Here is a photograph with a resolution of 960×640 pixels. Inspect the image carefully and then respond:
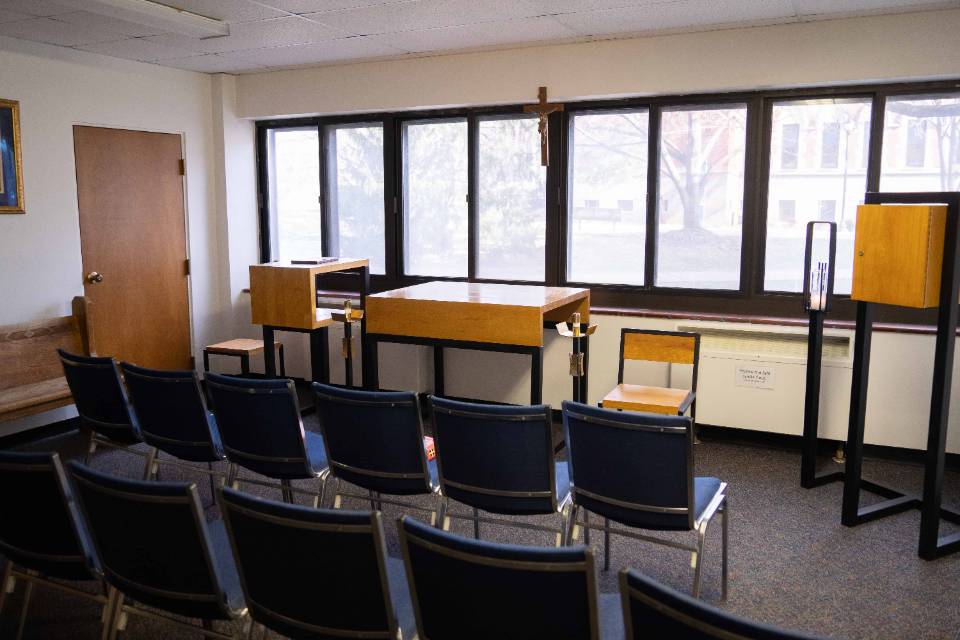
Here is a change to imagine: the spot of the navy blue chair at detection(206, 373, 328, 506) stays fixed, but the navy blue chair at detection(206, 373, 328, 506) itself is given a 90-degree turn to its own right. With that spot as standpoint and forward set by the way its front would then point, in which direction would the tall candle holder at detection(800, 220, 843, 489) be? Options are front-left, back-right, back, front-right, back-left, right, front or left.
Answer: front-left

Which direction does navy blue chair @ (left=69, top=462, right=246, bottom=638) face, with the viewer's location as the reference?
facing away from the viewer and to the right of the viewer

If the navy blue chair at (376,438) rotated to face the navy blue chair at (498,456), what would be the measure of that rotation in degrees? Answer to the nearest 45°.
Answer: approximately 90° to its right

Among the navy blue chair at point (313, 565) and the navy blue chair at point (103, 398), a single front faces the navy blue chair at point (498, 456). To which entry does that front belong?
the navy blue chair at point (313, 565)

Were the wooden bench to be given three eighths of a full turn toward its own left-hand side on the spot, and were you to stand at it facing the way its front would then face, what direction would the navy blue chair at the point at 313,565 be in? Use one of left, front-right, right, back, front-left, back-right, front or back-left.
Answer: back

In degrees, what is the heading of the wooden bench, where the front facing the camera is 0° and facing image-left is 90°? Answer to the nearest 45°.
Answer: approximately 315°

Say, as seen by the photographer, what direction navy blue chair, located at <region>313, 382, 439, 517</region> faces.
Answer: facing away from the viewer and to the right of the viewer

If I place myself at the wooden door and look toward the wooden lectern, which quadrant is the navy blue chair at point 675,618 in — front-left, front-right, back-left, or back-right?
front-right

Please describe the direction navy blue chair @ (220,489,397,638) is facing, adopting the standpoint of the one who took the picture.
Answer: facing away from the viewer and to the right of the viewer

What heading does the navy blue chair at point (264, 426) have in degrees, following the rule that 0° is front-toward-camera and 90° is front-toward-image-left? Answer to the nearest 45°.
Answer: approximately 225°

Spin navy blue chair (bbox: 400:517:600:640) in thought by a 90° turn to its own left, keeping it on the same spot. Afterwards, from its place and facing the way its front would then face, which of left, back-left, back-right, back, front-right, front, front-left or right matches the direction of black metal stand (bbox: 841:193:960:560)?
right

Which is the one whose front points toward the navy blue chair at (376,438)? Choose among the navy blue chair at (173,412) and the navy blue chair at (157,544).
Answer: the navy blue chair at (157,544)

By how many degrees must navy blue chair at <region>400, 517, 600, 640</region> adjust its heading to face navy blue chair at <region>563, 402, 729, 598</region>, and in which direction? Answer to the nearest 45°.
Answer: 0° — it already faces it

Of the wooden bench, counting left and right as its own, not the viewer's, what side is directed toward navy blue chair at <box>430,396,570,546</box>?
front

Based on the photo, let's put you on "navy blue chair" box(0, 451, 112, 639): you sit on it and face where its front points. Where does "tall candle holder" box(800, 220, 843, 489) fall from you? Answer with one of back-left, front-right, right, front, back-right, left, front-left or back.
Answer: front-right

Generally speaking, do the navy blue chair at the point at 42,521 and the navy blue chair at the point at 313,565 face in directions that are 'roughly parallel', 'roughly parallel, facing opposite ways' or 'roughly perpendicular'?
roughly parallel

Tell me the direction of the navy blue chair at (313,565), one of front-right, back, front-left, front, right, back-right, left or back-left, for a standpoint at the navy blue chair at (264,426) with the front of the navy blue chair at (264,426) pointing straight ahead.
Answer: back-right

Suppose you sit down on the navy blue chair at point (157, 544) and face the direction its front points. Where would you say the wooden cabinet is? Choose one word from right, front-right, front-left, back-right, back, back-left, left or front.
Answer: front-right

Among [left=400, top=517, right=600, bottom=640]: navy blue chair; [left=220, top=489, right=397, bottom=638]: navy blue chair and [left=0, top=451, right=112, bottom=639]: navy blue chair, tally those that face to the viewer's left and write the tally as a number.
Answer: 0

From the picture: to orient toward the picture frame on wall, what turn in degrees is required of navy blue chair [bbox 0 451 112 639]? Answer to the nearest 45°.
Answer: approximately 45° to its left

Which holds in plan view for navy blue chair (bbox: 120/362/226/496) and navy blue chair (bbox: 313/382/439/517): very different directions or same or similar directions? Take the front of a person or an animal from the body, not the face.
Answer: same or similar directions

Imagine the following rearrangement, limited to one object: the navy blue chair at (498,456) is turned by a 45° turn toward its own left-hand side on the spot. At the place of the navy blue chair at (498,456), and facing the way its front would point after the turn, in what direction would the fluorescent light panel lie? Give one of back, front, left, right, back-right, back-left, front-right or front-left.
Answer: front-left

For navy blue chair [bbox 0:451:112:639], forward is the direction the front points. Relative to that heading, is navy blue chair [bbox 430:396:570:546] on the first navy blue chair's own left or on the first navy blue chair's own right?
on the first navy blue chair's own right
